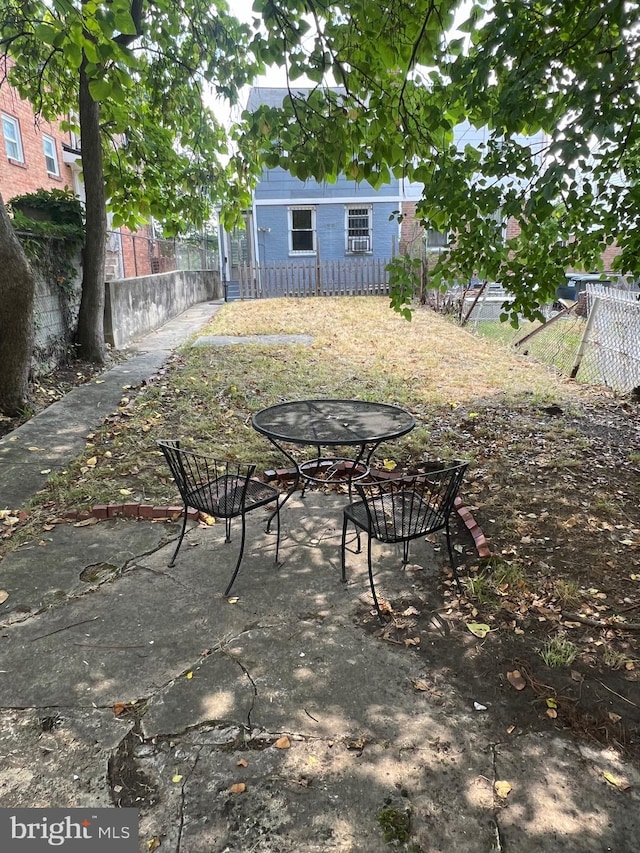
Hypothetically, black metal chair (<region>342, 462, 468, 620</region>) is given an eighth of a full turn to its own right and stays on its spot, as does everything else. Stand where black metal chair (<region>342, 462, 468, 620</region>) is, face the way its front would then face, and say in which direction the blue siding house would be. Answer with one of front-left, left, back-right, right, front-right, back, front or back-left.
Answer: front

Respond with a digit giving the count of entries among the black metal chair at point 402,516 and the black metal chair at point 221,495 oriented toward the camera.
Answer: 0

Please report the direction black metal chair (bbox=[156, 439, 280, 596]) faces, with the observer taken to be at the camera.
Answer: facing away from the viewer and to the right of the viewer

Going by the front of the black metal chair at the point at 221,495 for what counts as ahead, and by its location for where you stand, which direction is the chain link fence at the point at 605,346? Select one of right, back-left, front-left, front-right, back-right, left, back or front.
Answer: front

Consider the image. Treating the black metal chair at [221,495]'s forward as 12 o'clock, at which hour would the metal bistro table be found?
The metal bistro table is roughly at 12 o'clock from the black metal chair.

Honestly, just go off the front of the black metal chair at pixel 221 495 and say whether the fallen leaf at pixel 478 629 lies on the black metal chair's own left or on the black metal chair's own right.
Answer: on the black metal chair's own right

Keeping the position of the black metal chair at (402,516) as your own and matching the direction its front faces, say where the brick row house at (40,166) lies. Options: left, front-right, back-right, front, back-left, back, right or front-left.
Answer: front

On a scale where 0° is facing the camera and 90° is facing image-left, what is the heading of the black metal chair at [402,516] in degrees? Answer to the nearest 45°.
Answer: approximately 135°

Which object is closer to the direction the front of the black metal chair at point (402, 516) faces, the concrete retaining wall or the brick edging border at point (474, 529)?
the concrete retaining wall

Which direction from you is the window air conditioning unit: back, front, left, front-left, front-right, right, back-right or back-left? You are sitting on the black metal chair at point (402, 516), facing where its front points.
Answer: front-right

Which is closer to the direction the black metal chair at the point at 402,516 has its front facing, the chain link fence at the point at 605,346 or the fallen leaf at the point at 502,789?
the chain link fence

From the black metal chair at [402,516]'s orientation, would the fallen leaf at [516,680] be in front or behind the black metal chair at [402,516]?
behind

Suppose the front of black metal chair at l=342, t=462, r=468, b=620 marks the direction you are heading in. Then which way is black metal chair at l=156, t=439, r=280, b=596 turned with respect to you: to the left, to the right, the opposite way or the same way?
to the right

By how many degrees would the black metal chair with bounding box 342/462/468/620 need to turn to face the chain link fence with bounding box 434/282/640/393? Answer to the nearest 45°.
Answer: approximately 90° to its right
